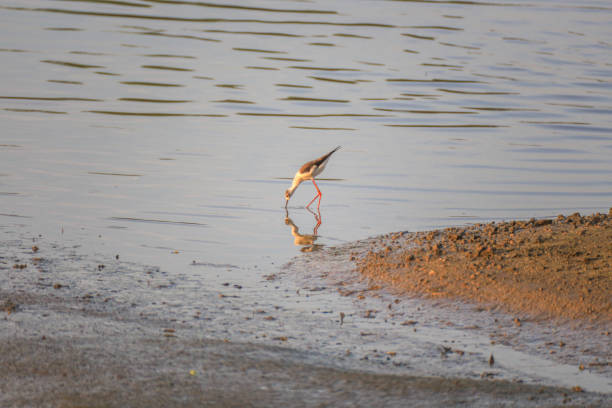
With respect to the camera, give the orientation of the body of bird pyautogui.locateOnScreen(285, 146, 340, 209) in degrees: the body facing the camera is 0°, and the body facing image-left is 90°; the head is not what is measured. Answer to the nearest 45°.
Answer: approximately 90°
